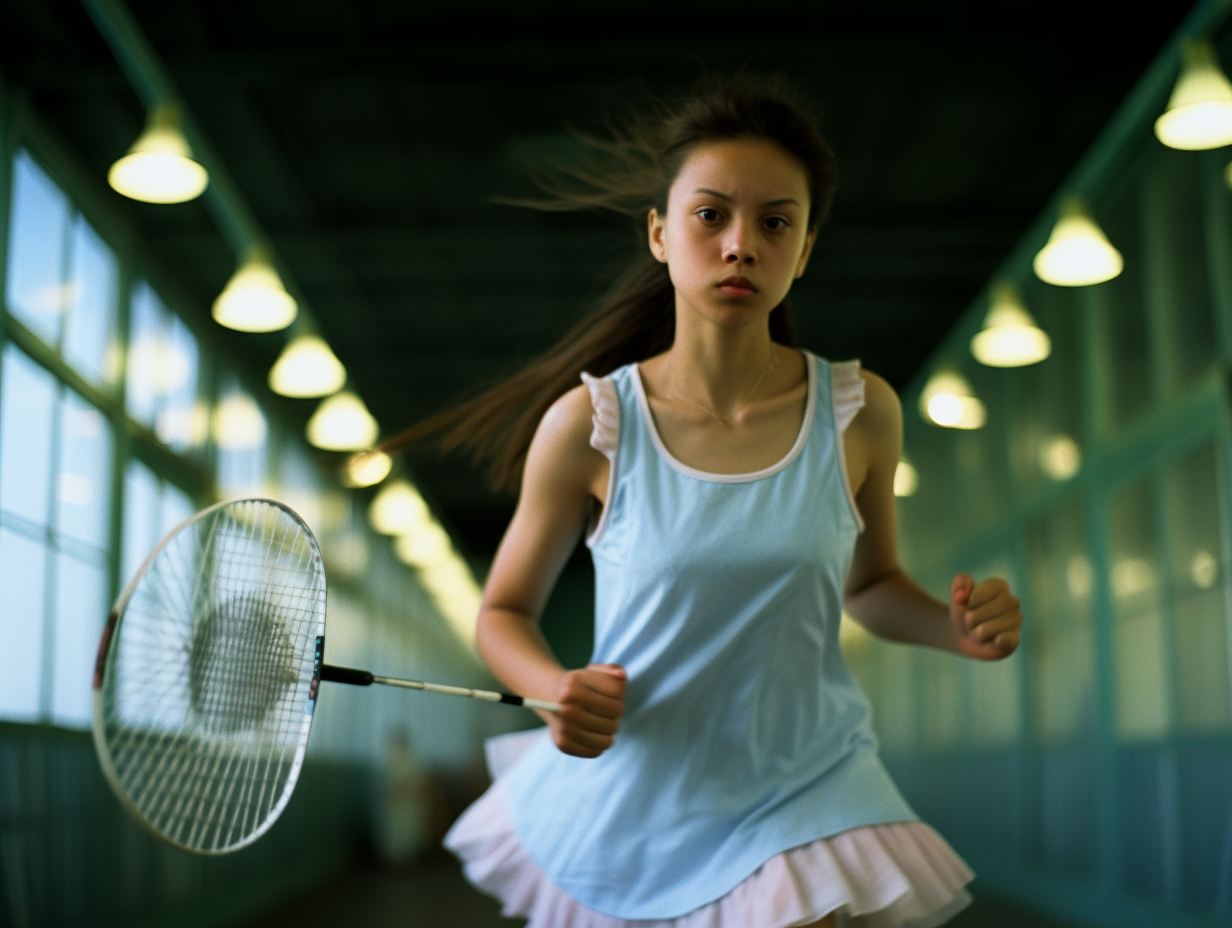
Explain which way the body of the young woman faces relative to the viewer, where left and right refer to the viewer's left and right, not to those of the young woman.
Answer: facing the viewer

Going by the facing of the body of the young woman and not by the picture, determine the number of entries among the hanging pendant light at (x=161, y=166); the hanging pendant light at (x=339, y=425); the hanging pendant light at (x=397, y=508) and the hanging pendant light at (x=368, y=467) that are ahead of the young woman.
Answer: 0

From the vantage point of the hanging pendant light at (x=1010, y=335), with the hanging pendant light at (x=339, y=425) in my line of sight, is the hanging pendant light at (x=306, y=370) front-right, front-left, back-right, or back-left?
front-left

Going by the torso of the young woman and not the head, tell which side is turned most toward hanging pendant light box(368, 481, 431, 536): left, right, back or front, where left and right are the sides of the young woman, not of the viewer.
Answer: back

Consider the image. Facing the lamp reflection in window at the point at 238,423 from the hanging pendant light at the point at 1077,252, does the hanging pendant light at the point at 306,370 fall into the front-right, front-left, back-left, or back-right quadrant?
front-left

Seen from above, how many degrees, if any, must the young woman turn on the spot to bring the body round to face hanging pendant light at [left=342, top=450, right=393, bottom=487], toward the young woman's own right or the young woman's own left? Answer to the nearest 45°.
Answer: approximately 135° to the young woman's own right

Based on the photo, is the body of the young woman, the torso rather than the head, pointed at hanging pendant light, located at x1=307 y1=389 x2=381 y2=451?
no

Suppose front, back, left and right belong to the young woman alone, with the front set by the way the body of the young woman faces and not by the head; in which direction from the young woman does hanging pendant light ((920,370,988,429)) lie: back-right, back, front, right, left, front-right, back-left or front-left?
back

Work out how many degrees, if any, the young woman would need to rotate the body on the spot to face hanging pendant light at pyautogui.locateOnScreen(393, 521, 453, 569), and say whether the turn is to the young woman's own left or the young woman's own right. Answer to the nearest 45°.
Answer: approximately 180°

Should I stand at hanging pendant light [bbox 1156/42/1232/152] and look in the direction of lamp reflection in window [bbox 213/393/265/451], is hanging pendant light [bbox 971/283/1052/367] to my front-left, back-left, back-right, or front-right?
front-right

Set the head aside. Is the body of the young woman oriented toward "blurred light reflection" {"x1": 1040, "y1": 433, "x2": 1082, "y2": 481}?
no

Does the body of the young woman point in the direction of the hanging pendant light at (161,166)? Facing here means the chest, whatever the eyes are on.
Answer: no

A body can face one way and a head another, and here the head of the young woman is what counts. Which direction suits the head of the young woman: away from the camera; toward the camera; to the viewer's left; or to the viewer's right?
toward the camera
